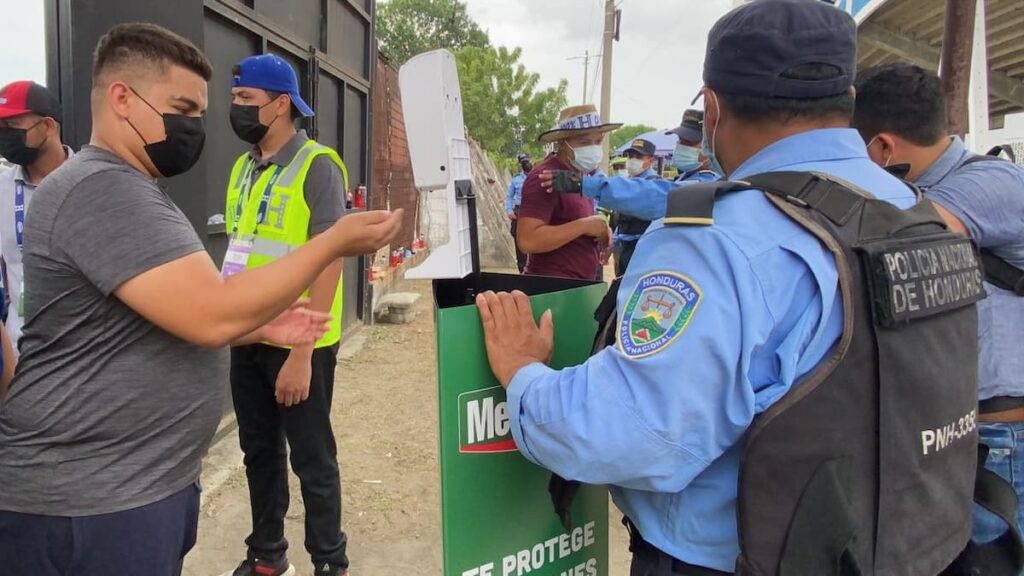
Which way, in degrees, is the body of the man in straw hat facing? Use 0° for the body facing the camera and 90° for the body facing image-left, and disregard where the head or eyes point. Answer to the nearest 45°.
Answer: approximately 315°

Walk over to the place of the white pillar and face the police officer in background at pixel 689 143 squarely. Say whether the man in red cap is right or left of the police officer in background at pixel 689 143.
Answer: left

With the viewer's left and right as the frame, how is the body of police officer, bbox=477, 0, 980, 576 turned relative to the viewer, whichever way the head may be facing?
facing away from the viewer and to the left of the viewer

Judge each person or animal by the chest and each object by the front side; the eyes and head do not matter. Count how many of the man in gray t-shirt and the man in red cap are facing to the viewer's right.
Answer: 1

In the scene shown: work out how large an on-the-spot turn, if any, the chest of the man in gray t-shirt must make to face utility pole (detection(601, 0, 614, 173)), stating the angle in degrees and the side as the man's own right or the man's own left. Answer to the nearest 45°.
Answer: approximately 45° to the man's own left

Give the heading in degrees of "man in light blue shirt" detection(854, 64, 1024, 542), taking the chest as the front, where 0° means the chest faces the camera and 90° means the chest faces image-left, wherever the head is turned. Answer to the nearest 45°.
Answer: approximately 135°

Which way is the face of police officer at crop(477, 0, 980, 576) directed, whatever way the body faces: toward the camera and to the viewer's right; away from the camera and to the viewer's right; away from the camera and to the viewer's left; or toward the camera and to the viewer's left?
away from the camera and to the viewer's left

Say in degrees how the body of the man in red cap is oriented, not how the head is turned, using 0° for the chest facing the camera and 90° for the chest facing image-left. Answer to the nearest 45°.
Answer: approximately 45°

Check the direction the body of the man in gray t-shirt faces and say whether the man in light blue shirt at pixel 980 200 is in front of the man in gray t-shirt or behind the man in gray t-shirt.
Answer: in front

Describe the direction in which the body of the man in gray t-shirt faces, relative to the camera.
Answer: to the viewer's right

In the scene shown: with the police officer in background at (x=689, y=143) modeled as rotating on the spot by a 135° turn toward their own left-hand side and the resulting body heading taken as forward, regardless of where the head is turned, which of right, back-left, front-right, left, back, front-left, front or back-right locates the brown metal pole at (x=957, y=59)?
front

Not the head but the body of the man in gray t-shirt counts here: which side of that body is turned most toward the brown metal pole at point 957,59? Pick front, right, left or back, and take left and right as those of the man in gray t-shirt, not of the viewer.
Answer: front
